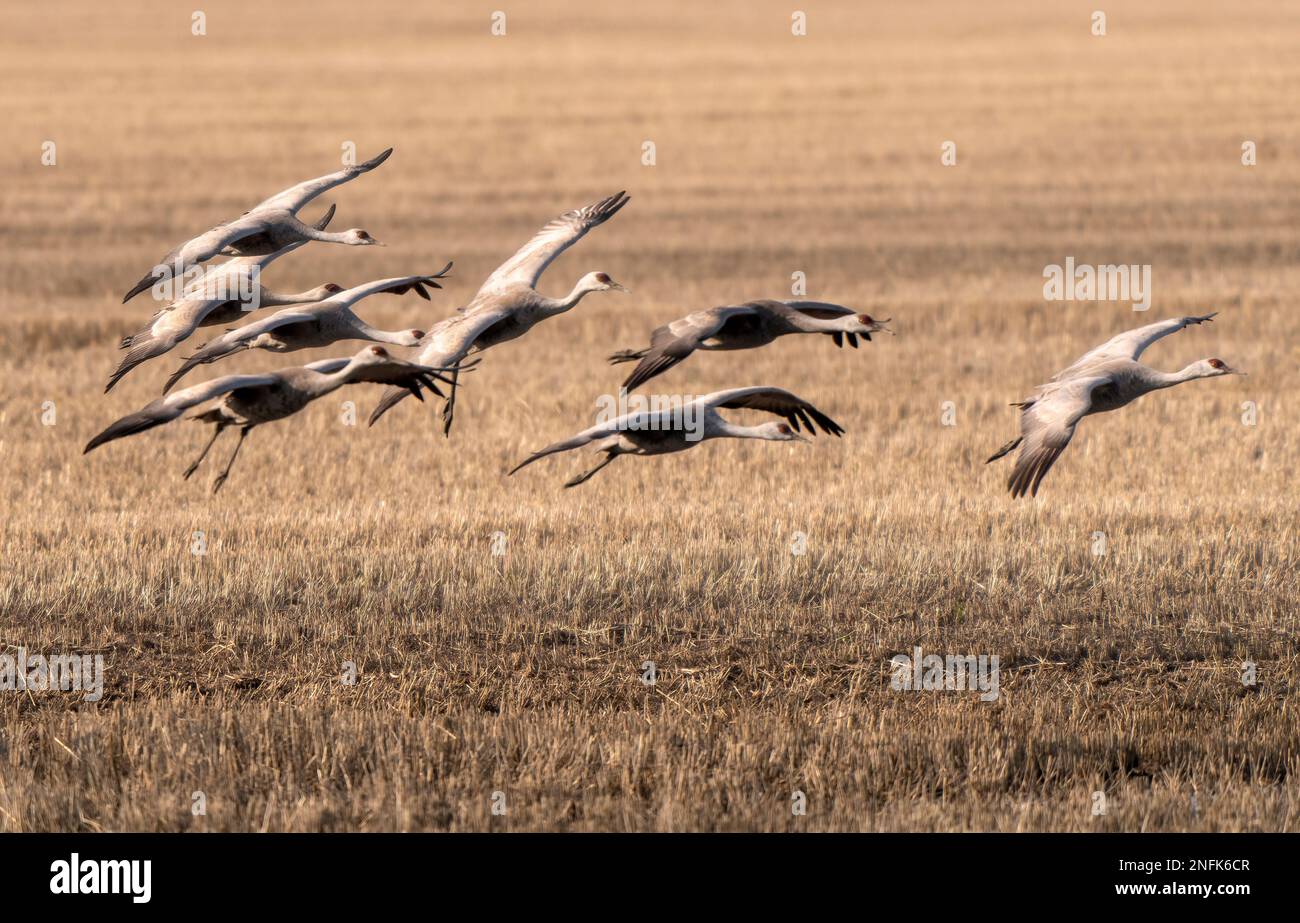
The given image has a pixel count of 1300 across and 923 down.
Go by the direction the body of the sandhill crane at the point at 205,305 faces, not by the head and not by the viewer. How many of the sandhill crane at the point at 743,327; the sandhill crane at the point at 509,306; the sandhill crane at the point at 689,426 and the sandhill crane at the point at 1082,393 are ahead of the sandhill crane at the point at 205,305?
4

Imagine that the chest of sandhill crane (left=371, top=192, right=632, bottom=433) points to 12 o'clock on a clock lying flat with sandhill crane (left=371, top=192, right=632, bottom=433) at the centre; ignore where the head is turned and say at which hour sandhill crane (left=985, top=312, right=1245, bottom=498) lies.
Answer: sandhill crane (left=985, top=312, right=1245, bottom=498) is roughly at 12 o'clock from sandhill crane (left=371, top=192, right=632, bottom=433).

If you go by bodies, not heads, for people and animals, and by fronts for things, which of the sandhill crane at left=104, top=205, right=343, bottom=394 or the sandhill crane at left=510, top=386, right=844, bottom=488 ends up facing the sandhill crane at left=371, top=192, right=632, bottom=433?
the sandhill crane at left=104, top=205, right=343, bottom=394

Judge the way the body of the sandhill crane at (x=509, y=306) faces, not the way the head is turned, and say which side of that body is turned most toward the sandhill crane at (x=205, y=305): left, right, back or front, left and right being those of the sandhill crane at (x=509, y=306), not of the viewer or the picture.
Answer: back

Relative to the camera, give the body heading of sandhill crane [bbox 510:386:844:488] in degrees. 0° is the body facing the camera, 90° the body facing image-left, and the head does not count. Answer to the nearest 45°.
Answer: approximately 270°

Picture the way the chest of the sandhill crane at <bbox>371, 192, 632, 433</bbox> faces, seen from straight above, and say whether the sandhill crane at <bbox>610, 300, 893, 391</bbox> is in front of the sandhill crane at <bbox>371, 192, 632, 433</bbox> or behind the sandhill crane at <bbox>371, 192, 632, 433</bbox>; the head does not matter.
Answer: in front

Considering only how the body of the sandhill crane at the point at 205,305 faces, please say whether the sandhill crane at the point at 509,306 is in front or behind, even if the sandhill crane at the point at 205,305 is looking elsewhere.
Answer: in front

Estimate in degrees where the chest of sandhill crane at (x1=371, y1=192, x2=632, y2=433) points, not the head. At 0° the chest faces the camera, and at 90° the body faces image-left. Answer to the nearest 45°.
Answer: approximately 270°

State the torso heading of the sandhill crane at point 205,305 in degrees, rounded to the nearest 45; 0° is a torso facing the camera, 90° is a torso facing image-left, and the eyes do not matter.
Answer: approximately 270°
